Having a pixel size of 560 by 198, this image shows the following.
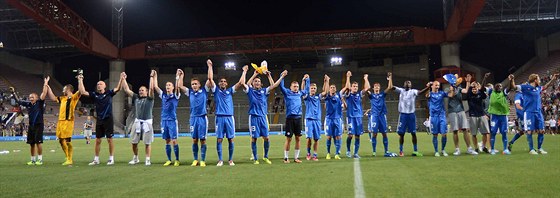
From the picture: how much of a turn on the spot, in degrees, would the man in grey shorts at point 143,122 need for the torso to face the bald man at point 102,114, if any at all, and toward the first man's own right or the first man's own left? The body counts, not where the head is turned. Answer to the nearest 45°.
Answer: approximately 135° to the first man's own right

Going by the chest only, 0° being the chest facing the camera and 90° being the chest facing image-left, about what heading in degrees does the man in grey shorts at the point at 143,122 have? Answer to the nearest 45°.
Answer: approximately 0°

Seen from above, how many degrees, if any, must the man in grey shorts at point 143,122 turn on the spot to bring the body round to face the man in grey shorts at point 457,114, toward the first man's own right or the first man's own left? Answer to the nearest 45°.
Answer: approximately 90° to the first man's own left

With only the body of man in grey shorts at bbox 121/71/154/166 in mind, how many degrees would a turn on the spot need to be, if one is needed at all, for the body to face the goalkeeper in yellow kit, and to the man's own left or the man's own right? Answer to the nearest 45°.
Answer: approximately 135° to the man's own right

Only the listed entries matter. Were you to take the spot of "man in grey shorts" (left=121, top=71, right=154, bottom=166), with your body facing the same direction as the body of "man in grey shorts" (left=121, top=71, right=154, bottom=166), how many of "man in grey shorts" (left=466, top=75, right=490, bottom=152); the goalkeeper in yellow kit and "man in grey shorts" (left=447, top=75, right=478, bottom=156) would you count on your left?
2

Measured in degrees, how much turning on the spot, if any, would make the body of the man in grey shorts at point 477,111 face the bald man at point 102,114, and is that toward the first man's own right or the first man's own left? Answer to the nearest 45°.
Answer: approximately 45° to the first man's own right

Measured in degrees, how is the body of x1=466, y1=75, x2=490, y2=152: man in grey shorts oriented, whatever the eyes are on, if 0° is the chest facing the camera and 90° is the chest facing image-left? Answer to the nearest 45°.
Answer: approximately 0°

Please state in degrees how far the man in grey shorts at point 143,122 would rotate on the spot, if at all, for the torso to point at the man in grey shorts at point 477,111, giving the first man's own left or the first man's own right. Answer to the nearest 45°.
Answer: approximately 90° to the first man's own left

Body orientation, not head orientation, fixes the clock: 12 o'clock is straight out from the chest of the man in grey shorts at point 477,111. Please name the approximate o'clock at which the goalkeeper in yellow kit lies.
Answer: The goalkeeper in yellow kit is roughly at 2 o'clock from the man in grey shorts.

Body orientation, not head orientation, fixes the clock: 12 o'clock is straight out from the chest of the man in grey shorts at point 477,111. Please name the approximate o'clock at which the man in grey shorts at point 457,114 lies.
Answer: the man in grey shorts at point 457,114 is roughly at 2 o'clock from the man in grey shorts at point 477,111.

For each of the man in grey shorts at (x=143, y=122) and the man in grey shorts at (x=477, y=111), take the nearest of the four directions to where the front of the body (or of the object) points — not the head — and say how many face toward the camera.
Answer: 2

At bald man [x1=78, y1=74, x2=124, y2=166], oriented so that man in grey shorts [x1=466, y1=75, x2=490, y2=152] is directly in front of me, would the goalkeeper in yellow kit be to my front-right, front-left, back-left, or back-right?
back-left
